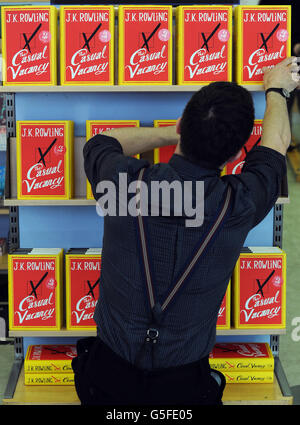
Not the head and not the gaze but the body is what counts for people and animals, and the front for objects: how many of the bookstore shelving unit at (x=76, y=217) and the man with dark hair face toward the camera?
1

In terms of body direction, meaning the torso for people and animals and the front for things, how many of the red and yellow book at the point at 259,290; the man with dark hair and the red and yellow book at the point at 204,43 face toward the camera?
2

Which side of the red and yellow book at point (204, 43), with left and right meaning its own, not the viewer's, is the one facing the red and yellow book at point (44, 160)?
right

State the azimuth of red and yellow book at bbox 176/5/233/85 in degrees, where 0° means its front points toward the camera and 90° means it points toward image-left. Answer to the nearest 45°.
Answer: approximately 0°

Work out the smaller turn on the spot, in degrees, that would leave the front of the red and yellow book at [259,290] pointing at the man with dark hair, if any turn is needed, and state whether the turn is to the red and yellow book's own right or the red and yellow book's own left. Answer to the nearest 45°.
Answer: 0° — it already faces them

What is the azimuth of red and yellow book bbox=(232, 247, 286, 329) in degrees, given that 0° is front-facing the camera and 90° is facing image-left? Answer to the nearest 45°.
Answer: approximately 0°
